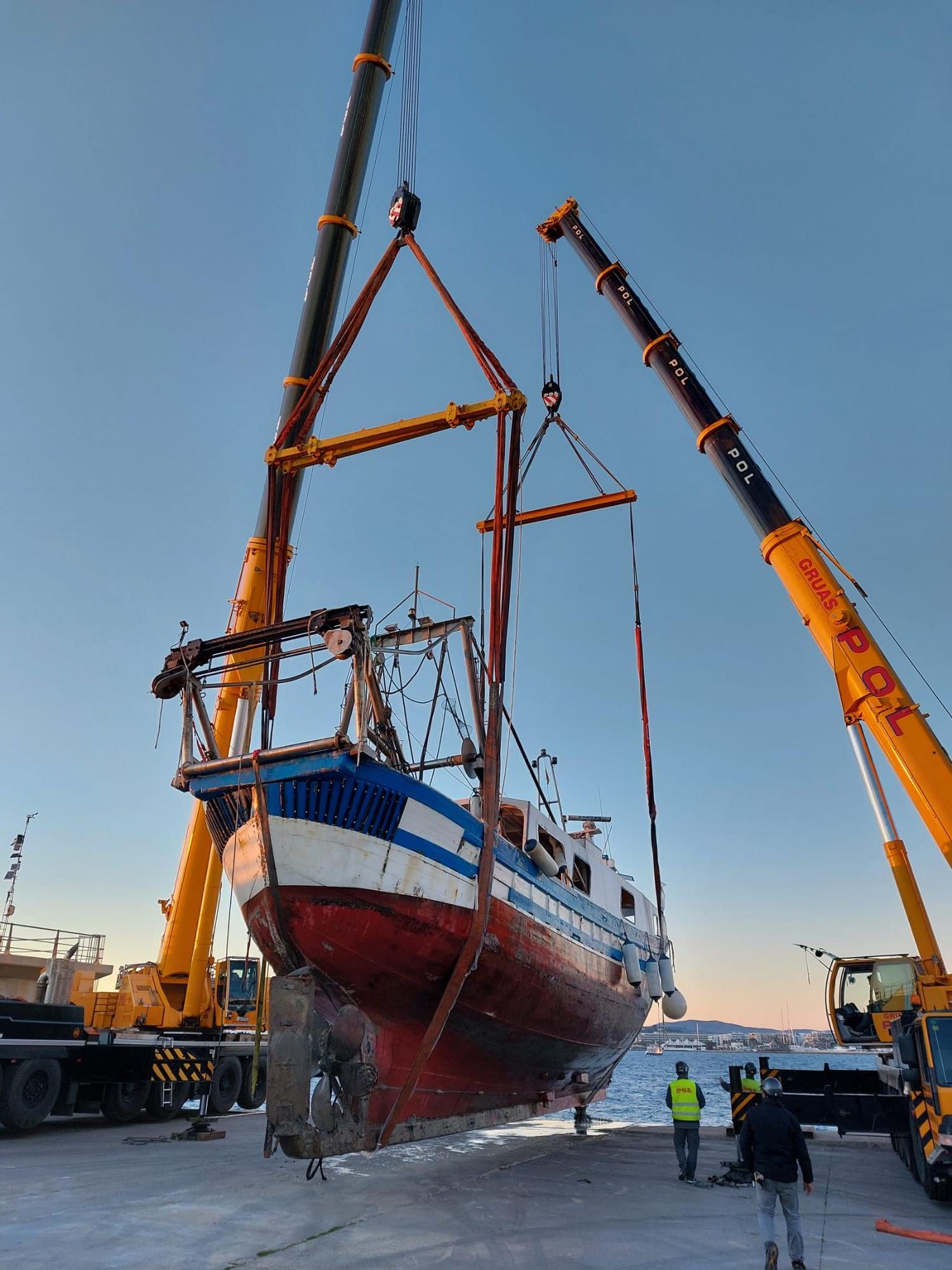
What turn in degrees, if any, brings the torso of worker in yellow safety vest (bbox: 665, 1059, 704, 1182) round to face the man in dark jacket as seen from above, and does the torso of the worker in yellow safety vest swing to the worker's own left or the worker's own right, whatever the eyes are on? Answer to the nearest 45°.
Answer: approximately 180°

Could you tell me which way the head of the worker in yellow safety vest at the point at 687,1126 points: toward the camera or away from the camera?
away from the camera

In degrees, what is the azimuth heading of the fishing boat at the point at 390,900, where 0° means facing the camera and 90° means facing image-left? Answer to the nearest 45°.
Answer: approximately 225°

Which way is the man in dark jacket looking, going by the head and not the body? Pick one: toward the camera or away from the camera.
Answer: away from the camera

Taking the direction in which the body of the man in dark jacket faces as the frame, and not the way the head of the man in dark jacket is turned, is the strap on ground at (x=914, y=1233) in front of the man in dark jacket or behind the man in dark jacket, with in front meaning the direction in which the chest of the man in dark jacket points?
in front

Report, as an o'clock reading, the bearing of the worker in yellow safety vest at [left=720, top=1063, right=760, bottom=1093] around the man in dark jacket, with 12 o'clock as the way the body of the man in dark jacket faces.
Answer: The worker in yellow safety vest is roughly at 12 o'clock from the man in dark jacket.

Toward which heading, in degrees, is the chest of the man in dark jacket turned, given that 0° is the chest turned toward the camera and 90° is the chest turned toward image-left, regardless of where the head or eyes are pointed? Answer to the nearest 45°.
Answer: approximately 180°

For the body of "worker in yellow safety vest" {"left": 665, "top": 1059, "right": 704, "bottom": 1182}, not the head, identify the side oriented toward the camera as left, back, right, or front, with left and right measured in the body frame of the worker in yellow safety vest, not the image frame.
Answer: back

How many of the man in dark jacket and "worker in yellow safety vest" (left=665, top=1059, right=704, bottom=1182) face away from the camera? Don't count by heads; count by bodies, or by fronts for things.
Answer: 2
